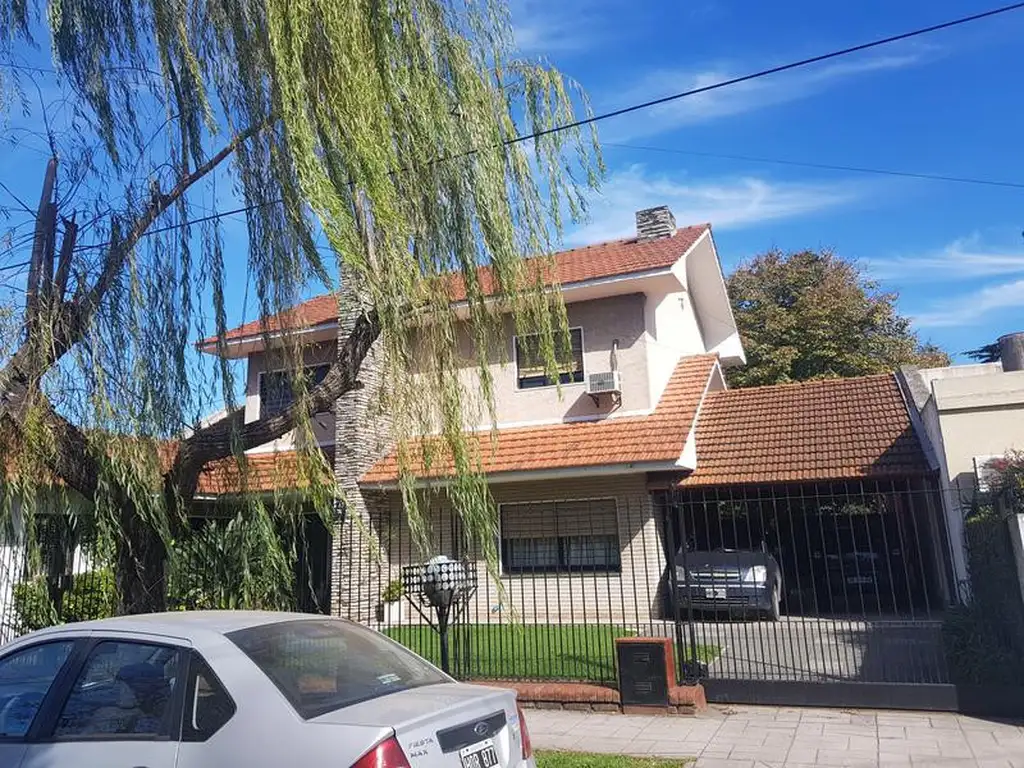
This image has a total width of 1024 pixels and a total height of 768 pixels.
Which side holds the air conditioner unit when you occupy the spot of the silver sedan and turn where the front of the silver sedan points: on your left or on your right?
on your right

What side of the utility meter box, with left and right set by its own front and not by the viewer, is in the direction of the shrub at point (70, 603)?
right

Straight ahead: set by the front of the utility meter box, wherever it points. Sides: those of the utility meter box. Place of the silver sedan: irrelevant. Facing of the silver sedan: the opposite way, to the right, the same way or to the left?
to the right

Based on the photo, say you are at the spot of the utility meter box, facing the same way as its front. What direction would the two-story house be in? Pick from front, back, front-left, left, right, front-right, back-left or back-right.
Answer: back

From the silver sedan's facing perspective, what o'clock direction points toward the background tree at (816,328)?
The background tree is roughly at 3 o'clock from the silver sedan.

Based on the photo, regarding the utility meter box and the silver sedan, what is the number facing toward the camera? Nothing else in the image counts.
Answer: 1

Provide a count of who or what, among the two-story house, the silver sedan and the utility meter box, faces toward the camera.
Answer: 2

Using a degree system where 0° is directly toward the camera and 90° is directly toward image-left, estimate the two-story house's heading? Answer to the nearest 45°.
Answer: approximately 0°

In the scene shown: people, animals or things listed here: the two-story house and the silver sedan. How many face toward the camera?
1

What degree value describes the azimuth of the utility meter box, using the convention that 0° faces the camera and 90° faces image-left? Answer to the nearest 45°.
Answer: approximately 0°

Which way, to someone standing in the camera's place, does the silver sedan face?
facing away from the viewer and to the left of the viewer
